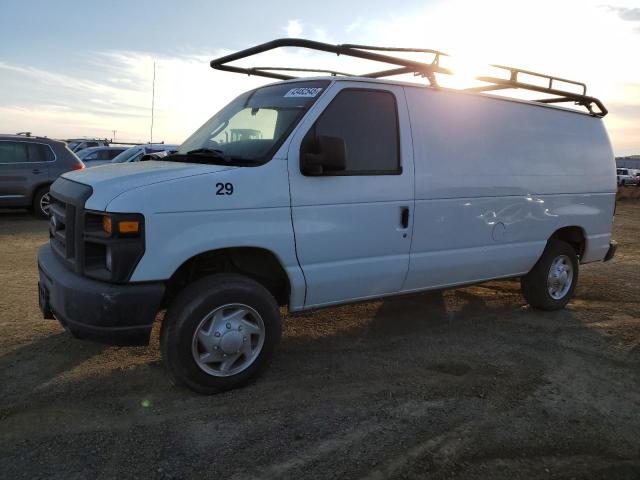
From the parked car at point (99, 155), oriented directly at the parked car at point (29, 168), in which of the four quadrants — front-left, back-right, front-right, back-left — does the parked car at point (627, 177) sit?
back-left

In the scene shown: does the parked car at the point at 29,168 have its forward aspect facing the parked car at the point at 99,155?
no

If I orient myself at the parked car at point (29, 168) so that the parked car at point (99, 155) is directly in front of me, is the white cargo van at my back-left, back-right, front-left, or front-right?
back-right

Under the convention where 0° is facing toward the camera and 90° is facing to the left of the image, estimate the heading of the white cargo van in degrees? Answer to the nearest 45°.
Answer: approximately 45°

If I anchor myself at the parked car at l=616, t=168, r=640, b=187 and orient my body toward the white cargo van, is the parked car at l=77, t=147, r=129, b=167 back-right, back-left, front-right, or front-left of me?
front-right

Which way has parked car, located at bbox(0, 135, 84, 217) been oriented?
to the viewer's left

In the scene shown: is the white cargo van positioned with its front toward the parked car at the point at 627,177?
no

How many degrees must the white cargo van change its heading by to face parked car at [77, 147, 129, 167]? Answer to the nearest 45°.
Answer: approximately 90° to its right

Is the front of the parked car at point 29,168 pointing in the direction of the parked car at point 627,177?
no

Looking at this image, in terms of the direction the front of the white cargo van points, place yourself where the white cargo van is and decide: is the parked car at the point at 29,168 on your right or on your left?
on your right

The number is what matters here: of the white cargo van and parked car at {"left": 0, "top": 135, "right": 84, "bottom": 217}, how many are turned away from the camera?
0

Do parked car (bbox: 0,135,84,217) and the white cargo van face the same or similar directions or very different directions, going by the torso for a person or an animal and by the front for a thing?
same or similar directions
